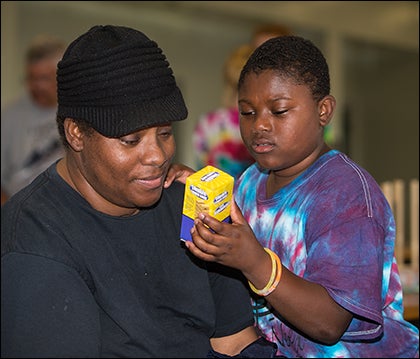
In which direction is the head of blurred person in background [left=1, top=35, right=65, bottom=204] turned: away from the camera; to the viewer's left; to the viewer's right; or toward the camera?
toward the camera

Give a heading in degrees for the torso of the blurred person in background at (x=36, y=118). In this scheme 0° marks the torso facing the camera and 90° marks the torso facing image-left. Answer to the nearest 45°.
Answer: approximately 315°
